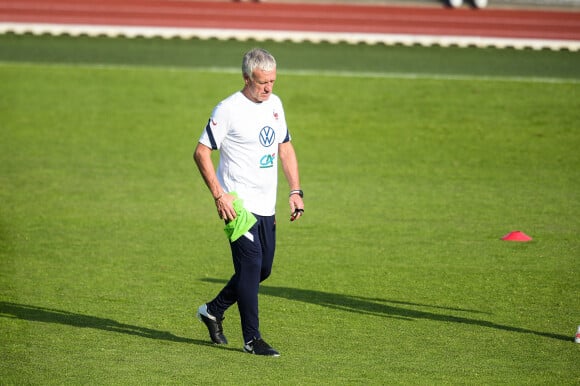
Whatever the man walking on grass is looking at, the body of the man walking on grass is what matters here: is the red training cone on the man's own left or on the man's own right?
on the man's own left

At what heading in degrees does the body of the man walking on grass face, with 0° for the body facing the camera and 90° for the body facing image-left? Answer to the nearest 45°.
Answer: approximately 315°
